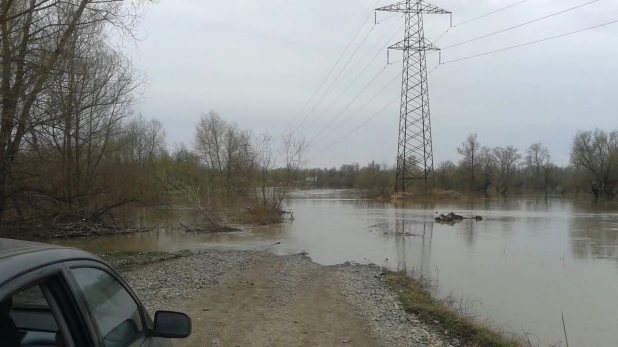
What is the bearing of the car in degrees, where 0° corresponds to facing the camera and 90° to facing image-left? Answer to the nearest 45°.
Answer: approximately 225°

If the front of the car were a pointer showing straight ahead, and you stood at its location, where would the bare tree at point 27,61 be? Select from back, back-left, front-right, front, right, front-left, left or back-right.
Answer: front-left

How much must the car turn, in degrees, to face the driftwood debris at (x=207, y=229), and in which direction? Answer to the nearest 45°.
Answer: approximately 45° to its left
